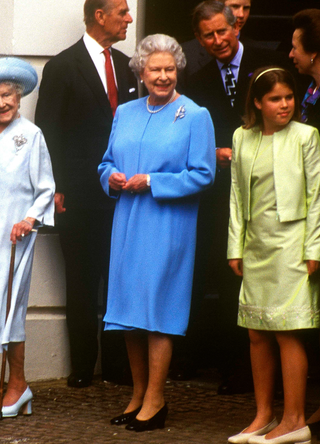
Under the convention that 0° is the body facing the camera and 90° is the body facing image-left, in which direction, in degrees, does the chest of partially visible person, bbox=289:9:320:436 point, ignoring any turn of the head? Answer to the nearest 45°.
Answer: approximately 90°

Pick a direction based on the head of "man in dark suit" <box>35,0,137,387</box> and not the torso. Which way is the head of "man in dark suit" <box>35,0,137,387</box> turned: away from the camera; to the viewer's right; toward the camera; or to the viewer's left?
to the viewer's right

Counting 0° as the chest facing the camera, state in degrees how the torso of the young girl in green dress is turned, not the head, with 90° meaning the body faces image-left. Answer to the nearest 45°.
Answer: approximately 45°

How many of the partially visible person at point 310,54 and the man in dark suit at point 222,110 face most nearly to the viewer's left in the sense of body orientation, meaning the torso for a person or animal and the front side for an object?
1

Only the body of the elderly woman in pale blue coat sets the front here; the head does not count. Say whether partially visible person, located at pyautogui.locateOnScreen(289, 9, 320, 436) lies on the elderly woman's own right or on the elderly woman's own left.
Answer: on the elderly woman's own left

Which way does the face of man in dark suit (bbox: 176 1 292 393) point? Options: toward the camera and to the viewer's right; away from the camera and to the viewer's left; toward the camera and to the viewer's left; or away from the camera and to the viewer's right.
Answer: toward the camera and to the viewer's left

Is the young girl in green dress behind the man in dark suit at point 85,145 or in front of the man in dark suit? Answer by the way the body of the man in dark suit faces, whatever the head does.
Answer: in front

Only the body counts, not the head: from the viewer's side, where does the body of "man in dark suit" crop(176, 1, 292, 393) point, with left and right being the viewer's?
facing the viewer

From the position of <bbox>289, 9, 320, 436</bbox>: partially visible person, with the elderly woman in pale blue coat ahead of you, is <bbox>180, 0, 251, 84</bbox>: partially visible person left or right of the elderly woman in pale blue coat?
right

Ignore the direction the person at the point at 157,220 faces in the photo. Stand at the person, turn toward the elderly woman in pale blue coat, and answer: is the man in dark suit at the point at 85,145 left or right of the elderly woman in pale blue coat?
right

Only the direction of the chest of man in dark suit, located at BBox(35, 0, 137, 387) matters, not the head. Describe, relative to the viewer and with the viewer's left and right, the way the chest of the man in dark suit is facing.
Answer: facing the viewer and to the right of the viewer

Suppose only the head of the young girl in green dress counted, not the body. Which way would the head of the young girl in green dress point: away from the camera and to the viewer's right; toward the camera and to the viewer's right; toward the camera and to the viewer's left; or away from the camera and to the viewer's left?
toward the camera and to the viewer's right

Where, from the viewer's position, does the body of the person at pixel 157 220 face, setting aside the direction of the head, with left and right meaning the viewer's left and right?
facing the viewer and to the left of the viewer
